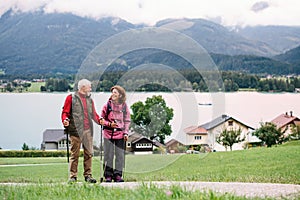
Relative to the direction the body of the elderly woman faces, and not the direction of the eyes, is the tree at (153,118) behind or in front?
behind

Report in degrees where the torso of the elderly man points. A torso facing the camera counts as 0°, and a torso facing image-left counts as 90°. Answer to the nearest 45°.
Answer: approximately 315°

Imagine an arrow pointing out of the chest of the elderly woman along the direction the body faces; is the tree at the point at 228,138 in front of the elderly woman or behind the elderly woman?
behind

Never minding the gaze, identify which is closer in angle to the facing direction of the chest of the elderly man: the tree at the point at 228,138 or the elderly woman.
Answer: the elderly woman

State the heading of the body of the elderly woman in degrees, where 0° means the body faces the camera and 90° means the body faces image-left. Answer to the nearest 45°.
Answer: approximately 0°
